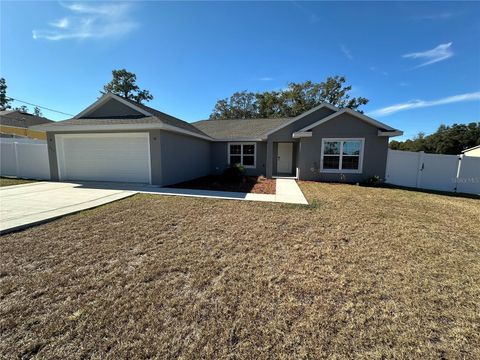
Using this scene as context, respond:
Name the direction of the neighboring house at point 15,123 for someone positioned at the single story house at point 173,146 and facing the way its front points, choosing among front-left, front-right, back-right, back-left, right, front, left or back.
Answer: back-right

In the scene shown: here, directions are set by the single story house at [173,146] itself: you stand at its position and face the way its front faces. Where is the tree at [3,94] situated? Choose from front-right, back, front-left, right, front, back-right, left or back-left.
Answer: back-right

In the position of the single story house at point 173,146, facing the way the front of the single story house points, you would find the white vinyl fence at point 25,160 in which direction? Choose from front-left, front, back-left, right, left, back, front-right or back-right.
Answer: right

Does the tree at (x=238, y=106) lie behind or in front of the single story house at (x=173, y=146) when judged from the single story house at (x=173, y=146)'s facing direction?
behind

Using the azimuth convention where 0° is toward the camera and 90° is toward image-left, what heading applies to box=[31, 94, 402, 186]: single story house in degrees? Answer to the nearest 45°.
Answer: approximately 0°

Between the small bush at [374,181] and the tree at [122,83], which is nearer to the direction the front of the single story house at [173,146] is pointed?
the small bush

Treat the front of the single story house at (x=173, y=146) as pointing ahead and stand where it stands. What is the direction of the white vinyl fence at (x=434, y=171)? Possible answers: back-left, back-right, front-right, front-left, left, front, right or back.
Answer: left
